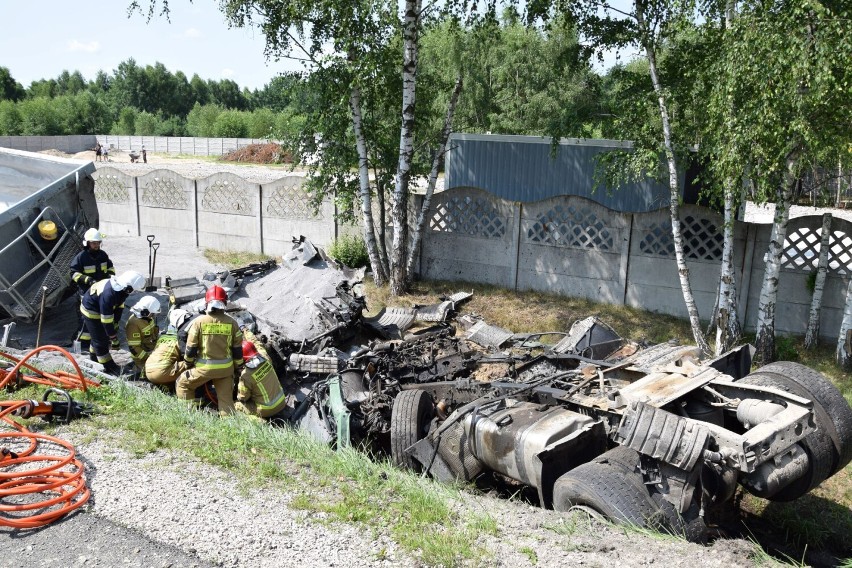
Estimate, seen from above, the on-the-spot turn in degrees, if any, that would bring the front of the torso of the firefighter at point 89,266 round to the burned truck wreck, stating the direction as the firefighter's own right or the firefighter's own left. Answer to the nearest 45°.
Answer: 0° — they already face it

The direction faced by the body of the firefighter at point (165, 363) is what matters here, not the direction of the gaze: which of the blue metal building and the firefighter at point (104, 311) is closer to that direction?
the blue metal building

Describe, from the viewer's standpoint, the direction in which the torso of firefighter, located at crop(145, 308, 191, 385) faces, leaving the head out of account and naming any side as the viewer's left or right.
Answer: facing away from the viewer and to the right of the viewer

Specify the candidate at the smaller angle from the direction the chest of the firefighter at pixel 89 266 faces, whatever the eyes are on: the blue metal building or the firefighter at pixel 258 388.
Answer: the firefighter

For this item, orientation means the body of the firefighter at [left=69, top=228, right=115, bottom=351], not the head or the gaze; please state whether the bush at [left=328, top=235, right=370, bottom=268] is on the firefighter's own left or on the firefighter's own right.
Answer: on the firefighter's own left

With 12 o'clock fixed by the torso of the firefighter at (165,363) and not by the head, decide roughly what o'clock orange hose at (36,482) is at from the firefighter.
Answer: The orange hose is roughly at 5 o'clock from the firefighter.

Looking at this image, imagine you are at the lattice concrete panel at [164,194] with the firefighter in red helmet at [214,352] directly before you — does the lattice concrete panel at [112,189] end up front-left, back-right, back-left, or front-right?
back-right

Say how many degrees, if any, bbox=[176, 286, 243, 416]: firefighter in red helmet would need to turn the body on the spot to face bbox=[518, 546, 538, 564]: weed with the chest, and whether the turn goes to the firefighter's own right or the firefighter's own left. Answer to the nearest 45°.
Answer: approximately 135° to the firefighter's own right

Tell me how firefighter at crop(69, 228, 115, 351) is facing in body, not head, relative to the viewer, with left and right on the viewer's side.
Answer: facing the viewer and to the right of the viewer

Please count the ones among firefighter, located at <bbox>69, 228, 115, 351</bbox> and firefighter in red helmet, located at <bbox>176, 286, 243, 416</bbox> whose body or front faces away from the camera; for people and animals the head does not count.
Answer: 1

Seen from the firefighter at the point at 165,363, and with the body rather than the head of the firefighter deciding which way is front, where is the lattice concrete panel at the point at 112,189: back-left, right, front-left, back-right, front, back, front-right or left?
front-left

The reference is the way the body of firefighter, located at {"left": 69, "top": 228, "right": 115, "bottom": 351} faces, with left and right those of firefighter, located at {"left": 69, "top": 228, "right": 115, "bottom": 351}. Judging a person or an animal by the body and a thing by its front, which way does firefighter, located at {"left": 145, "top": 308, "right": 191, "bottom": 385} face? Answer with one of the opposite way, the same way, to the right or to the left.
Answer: to the left

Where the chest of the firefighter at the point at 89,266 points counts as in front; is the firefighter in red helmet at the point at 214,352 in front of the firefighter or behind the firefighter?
in front

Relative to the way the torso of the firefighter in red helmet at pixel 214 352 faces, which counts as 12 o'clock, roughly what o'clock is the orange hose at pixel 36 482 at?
The orange hose is roughly at 7 o'clock from the firefighter in red helmet.

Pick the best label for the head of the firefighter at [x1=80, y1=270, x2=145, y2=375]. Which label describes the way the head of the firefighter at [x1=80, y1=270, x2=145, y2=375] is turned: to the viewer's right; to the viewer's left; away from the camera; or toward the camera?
to the viewer's right

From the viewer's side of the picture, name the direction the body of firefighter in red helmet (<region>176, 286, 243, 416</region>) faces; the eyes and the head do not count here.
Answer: away from the camera

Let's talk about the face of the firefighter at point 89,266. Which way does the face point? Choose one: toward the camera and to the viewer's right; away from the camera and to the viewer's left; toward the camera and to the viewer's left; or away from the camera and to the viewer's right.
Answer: toward the camera and to the viewer's right

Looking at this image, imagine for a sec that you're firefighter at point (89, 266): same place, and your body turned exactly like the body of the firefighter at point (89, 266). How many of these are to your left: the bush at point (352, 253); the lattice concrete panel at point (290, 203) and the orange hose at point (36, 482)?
2

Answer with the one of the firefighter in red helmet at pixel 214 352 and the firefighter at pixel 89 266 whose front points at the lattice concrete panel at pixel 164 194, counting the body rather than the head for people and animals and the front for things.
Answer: the firefighter in red helmet

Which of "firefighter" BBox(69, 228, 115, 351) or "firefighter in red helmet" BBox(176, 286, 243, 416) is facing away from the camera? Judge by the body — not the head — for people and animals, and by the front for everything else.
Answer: the firefighter in red helmet
